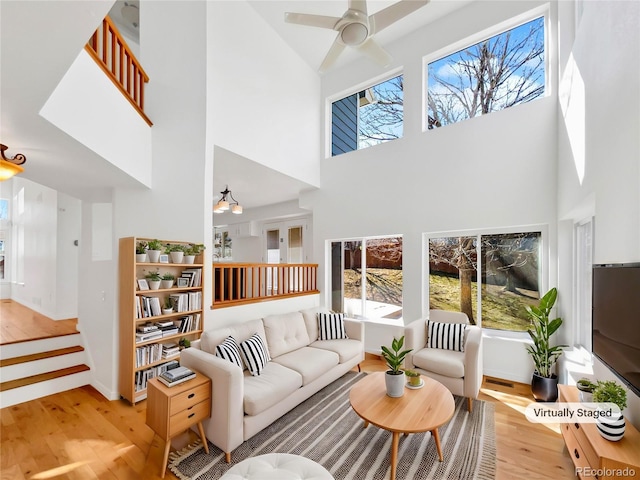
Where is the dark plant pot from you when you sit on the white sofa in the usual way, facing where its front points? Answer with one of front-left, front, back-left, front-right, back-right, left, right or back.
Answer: front-left

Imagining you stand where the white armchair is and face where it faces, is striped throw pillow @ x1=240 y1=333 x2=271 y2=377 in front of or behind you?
in front

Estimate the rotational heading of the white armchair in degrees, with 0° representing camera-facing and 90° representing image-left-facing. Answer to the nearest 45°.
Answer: approximately 45°

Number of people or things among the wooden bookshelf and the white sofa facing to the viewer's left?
0

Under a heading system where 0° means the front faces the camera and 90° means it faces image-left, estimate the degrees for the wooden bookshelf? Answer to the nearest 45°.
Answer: approximately 315°

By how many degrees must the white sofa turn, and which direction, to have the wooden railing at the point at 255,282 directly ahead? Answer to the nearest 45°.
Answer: approximately 135° to its left

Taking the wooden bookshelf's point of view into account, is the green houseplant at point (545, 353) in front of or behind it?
in front

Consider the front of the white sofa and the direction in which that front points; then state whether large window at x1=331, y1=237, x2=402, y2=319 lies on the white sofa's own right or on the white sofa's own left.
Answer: on the white sofa's own left

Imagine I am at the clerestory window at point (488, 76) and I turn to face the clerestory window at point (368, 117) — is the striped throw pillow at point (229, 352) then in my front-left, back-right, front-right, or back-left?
front-left

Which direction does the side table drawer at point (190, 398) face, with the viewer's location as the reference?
facing the viewer and to the right of the viewer

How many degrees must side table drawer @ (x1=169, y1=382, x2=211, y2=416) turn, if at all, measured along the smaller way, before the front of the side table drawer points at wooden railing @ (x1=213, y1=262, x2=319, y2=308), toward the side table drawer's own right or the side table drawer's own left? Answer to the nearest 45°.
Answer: approximately 90° to the side table drawer's own left

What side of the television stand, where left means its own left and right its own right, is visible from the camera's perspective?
left

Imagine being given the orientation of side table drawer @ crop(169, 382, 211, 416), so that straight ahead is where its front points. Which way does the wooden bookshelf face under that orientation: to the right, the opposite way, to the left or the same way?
the same way

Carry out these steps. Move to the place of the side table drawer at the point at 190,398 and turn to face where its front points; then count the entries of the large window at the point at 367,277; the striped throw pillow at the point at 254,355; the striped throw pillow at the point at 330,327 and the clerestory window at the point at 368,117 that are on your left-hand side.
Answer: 4

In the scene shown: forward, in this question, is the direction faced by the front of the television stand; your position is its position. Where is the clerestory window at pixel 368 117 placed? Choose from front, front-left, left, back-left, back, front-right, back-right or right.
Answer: front-right

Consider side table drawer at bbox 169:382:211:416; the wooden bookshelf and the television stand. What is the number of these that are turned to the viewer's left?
1
